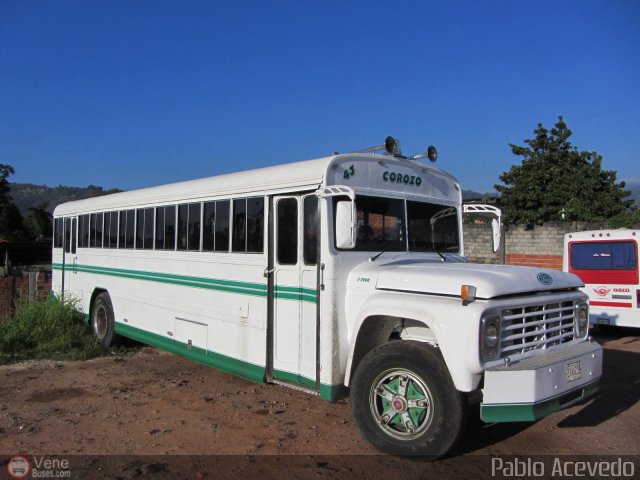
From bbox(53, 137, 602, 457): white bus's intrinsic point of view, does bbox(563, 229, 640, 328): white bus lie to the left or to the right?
on its left

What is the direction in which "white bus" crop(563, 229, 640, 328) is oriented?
away from the camera

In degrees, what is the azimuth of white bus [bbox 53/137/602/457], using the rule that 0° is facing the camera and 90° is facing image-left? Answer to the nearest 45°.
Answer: approximately 315°

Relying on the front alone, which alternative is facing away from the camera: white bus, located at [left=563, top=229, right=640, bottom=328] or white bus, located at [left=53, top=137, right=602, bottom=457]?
white bus, located at [left=563, top=229, right=640, bottom=328]

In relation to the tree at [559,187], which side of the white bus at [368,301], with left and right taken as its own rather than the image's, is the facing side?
left

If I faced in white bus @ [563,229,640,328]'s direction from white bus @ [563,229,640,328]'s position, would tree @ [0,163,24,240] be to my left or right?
on my left

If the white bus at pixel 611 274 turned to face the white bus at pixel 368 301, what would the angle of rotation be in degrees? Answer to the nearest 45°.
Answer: approximately 180°
